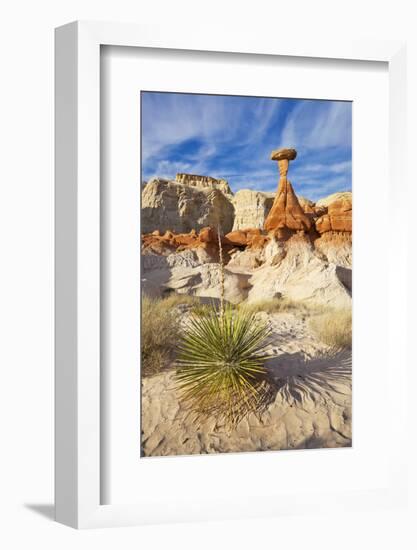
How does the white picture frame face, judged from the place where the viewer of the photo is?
facing the viewer and to the right of the viewer
